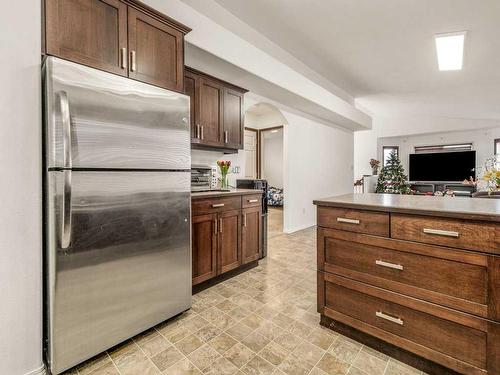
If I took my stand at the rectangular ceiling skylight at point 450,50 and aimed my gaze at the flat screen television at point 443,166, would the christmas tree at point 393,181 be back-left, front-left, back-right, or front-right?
front-left

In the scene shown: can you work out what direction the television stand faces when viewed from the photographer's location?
facing the viewer

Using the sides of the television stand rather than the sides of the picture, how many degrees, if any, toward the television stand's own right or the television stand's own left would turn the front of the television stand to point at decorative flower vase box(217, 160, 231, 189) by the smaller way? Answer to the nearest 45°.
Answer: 0° — it already faces it

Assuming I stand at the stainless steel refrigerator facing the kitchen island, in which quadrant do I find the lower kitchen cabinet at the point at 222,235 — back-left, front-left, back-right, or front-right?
front-left

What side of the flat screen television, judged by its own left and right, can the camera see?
front

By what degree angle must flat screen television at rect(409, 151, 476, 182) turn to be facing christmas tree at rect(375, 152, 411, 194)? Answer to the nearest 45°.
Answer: approximately 45° to its right

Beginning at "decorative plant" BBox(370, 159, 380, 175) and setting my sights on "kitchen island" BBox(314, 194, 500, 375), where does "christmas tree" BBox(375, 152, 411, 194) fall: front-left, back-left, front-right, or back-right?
front-left

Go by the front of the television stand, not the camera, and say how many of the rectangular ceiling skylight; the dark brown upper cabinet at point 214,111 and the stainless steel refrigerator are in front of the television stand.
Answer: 3

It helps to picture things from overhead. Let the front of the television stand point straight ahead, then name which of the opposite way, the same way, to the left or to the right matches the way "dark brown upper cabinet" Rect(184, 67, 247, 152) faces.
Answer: to the left

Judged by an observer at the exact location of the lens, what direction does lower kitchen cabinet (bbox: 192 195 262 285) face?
facing the viewer and to the right of the viewer

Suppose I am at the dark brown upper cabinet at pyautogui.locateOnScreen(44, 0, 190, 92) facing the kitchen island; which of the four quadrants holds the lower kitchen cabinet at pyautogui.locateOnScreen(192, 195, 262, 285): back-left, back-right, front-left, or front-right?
front-left
